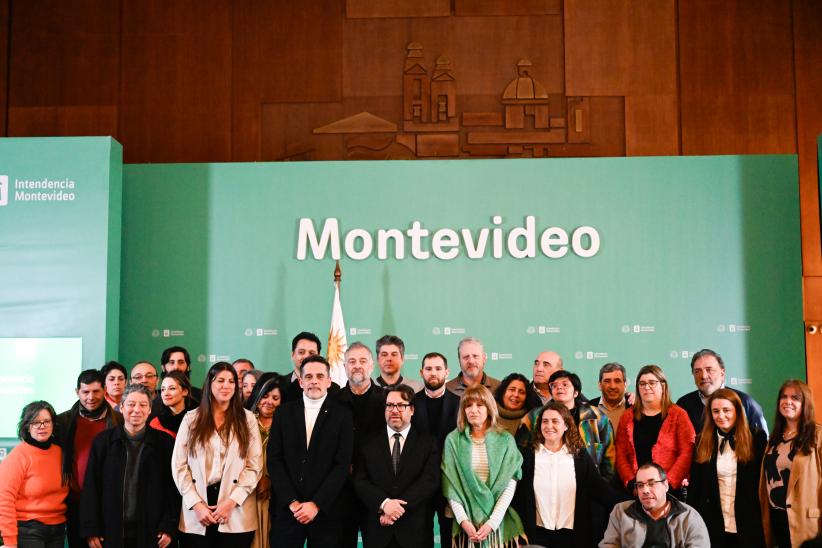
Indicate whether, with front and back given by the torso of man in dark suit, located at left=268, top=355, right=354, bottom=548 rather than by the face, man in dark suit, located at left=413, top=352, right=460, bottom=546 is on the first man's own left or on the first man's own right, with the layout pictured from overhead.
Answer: on the first man's own left

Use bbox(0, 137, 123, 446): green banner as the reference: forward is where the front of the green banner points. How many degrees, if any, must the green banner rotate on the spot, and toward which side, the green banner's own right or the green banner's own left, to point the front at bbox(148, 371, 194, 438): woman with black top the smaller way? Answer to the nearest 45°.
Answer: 0° — it already faces them

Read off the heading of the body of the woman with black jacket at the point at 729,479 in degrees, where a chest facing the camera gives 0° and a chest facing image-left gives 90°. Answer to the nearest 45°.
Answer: approximately 0°

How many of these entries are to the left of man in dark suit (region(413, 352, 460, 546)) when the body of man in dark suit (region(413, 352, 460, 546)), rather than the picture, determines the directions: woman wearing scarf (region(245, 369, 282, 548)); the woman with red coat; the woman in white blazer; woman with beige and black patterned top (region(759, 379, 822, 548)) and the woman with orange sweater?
2

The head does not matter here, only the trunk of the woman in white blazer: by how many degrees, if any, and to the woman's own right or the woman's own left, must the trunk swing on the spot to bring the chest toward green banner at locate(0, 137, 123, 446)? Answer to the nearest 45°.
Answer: approximately 135° to the woman's own right

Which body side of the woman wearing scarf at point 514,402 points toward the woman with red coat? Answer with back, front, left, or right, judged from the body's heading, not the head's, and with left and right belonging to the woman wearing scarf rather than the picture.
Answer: left

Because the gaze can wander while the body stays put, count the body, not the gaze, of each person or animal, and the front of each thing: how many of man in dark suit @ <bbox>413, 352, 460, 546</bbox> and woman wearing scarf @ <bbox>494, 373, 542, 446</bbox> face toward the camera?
2

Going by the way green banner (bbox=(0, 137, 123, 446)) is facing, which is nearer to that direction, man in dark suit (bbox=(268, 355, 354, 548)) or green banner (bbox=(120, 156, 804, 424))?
the man in dark suit
